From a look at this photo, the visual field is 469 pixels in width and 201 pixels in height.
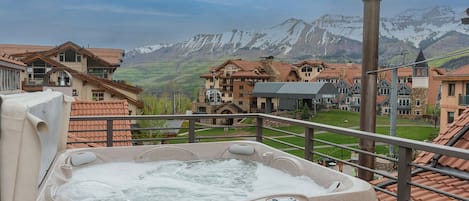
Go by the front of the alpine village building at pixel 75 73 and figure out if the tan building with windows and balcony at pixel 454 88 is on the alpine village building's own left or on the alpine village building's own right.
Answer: on the alpine village building's own left

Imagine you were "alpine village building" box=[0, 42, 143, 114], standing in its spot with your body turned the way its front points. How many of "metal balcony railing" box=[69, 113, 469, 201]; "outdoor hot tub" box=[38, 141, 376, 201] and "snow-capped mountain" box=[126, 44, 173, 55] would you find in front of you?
2

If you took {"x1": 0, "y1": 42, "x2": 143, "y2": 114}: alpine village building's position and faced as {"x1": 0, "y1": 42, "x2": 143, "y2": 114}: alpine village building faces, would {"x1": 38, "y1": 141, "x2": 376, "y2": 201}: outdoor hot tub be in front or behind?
in front

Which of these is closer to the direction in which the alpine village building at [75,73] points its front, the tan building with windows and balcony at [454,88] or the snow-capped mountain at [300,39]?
the tan building with windows and balcony

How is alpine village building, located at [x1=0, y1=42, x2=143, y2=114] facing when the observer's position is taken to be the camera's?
facing the viewer

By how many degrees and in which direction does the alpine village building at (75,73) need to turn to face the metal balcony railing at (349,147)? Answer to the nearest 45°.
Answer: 0° — it already faces it

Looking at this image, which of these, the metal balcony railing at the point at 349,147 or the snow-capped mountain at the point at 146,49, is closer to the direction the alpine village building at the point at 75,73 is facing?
the metal balcony railing

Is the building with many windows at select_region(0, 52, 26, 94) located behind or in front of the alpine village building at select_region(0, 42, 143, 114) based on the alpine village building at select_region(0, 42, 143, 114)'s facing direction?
in front

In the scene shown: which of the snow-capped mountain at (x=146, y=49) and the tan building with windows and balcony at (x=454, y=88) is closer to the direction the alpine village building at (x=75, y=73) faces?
the tan building with windows and balcony

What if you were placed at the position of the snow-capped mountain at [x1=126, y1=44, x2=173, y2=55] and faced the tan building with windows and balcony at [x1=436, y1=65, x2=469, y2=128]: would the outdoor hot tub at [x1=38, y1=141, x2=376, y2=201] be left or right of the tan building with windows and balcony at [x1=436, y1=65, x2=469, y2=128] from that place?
right
